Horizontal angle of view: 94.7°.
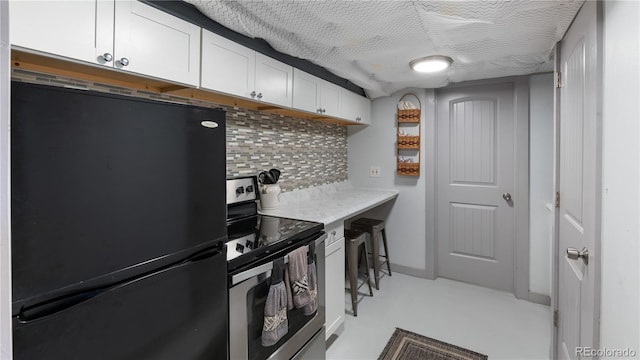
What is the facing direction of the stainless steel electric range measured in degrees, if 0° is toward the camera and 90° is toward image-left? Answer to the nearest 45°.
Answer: approximately 315°

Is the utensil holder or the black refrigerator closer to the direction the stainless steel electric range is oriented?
the black refrigerator

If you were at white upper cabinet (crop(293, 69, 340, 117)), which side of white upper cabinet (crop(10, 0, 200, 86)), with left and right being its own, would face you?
left

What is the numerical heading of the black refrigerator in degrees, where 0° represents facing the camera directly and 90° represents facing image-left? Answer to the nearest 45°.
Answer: approximately 315°

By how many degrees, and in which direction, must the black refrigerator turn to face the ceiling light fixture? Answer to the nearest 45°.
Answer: approximately 45° to its left

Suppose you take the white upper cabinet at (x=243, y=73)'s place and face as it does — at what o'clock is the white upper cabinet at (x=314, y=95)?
the white upper cabinet at (x=314, y=95) is roughly at 9 o'clock from the white upper cabinet at (x=243, y=73).

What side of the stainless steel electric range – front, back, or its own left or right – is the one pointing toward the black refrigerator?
right

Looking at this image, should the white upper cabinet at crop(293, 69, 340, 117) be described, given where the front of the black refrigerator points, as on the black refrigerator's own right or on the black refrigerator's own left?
on the black refrigerator's own left

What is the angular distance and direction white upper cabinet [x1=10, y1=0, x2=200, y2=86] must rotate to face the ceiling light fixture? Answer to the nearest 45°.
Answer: approximately 45° to its left

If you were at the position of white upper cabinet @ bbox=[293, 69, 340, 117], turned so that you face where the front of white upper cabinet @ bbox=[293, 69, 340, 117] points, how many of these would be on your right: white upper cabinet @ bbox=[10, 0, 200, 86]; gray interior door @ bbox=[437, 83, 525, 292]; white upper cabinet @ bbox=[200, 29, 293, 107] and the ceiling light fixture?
2

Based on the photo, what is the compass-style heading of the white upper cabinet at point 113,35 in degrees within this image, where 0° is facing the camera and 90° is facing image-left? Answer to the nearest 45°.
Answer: approximately 315°
